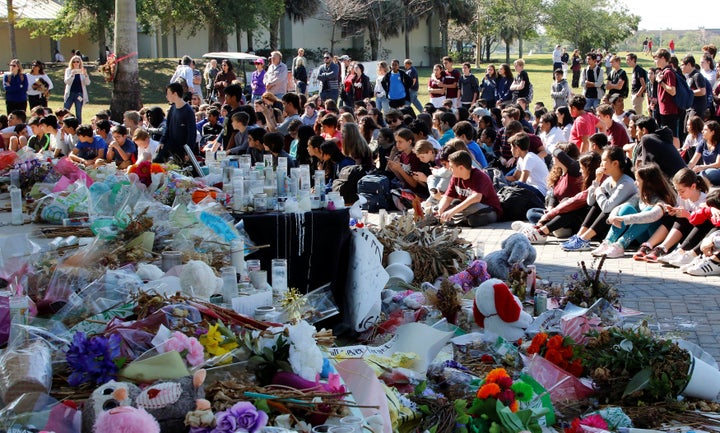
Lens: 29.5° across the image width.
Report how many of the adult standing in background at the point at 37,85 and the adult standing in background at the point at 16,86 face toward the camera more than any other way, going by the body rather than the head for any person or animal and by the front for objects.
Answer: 2

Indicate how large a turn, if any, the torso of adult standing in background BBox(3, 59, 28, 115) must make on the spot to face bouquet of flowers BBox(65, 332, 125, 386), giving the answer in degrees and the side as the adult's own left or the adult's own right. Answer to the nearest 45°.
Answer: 0° — they already face it

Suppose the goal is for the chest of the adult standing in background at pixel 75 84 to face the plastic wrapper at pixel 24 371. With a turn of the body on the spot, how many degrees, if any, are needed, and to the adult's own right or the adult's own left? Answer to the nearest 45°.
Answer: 0° — they already face it

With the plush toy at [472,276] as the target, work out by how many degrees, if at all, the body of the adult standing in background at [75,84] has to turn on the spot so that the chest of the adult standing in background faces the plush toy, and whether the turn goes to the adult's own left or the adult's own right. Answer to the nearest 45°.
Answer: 0° — they already face it

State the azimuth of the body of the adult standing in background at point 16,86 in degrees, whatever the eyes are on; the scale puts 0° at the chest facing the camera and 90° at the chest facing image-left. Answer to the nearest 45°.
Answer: approximately 0°

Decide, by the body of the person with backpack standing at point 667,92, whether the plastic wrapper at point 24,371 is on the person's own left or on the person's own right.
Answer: on the person's own left

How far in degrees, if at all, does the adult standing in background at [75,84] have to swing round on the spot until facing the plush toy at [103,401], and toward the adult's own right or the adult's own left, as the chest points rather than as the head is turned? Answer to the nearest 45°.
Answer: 0° — they already face it

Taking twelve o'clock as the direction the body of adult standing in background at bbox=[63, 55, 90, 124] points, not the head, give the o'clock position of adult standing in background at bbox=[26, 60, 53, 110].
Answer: adult standing in background at bbox=[26, 60, 53, 110] is roughly at 4 o'clock from adult standing in background at bbox=[63, 55, 90, 124].

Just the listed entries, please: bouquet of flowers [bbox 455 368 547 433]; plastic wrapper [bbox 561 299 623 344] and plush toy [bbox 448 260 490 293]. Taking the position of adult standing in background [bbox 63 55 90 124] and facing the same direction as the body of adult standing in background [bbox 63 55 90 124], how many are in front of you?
3
